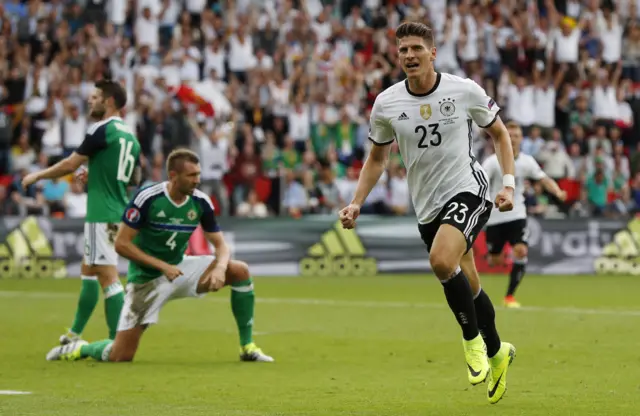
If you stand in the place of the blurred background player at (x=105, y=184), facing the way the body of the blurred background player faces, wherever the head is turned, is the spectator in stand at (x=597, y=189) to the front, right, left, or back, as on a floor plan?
right

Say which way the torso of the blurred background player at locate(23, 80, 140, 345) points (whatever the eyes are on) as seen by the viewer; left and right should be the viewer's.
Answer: facing away from the viewer and to the left of the viewer

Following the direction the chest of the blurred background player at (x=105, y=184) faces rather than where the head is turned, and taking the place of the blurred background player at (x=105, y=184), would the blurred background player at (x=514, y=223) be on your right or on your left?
on your right

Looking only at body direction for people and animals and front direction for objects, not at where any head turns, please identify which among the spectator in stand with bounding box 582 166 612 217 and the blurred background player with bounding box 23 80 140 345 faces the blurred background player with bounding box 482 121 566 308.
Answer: the spectator in stand

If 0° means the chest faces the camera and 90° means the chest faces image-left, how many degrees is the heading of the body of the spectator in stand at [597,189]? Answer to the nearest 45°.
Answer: approximately 0°

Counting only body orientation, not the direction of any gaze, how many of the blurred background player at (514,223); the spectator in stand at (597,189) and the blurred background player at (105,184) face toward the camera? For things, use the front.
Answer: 2

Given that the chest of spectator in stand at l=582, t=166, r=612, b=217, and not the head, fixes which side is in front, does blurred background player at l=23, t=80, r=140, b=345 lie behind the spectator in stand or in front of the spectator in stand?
in front

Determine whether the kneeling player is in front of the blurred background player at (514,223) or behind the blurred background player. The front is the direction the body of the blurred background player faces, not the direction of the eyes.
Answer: in front

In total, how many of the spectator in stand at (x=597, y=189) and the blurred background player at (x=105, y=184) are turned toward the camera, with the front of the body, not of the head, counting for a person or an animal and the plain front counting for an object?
1

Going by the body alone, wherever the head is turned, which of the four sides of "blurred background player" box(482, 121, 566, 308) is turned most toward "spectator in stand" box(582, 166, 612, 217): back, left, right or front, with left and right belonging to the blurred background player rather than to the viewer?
back

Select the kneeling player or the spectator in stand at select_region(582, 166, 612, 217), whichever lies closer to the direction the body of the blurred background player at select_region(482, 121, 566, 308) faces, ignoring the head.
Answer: the kneeling player
